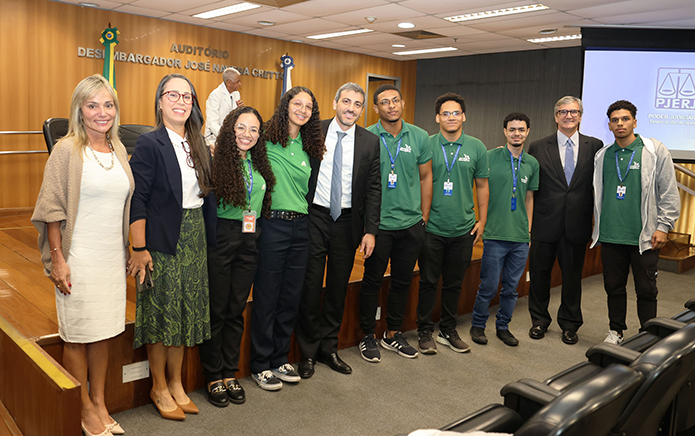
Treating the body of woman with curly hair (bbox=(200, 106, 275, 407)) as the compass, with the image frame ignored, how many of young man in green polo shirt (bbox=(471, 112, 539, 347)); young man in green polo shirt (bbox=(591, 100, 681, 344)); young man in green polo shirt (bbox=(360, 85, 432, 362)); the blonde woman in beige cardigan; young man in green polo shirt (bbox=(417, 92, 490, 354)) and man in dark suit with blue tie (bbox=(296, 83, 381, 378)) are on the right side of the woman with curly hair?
1

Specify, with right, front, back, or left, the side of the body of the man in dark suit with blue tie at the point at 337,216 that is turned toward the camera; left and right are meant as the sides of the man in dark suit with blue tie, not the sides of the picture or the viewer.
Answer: front

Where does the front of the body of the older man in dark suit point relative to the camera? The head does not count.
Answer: toward the camera

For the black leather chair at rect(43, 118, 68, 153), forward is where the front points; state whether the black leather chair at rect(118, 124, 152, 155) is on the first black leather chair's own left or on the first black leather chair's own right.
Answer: on the first black leather chair's own left

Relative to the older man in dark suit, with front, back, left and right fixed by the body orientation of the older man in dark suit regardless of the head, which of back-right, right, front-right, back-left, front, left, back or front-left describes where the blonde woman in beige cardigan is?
front-right

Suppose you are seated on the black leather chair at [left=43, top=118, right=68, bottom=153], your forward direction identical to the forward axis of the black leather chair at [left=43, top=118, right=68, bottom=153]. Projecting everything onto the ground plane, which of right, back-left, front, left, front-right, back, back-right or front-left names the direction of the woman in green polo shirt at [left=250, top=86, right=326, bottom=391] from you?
front

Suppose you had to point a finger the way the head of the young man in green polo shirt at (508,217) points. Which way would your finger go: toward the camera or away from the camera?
toward the camera

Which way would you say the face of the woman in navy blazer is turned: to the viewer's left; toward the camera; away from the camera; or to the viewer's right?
toward the camera

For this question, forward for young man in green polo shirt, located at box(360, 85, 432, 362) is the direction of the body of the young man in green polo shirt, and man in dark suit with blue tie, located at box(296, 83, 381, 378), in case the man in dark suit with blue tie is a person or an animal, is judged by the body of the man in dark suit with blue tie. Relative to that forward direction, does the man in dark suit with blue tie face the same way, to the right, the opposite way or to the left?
the same way

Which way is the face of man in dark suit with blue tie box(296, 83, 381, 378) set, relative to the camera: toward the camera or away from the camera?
toward the camera
